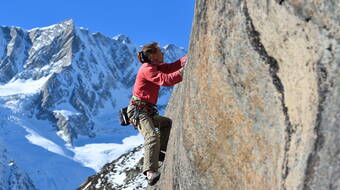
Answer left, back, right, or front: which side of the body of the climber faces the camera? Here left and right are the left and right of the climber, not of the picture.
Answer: right
